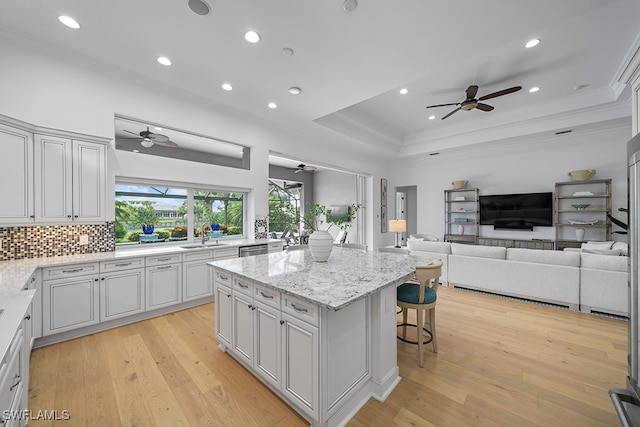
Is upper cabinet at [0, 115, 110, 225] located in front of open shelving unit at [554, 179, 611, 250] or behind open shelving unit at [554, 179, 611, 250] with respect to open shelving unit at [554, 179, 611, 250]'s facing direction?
in front

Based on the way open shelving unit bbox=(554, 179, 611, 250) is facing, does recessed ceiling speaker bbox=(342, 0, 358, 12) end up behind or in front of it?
in front

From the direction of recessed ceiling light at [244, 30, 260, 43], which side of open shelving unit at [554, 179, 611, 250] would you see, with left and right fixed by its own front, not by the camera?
front

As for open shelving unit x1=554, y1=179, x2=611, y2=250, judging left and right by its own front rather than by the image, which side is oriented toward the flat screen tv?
right

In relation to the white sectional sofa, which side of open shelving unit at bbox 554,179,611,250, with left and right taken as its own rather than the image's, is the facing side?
front

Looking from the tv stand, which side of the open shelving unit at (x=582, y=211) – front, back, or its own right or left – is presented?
right

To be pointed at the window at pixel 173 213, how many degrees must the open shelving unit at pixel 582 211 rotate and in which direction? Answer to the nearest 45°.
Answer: approximately 45° to its right

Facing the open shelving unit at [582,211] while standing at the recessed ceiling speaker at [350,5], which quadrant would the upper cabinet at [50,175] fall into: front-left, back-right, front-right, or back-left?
back-left

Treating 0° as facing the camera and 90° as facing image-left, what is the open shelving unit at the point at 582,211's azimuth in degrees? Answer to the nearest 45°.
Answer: approximately 0°
